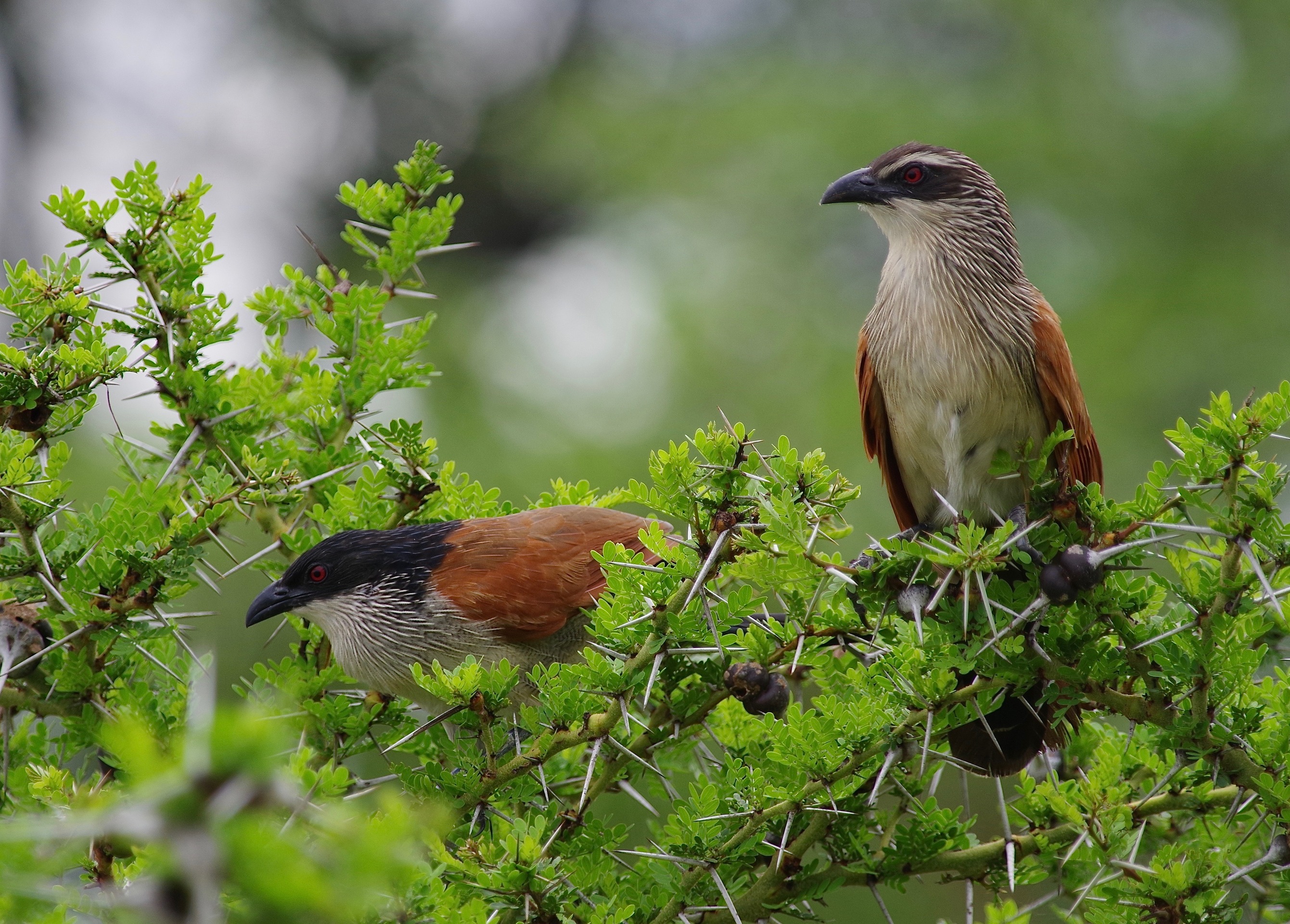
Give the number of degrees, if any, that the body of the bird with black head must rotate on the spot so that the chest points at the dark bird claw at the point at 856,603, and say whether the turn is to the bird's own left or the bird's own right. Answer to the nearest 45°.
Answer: approximately 135° to the bird's own left

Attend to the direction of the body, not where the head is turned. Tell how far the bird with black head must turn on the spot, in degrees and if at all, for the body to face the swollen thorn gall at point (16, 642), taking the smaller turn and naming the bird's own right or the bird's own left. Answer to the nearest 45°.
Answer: approximately 45° to the bird's own left

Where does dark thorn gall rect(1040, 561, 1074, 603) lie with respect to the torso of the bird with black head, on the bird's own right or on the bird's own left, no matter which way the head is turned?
on the bird's own left

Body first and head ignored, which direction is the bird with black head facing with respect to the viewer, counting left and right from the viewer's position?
facing to the left of the viewer

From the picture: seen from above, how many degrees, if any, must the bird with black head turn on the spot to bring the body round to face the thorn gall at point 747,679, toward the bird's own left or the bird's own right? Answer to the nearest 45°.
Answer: approximately 135° to the bird's own left
